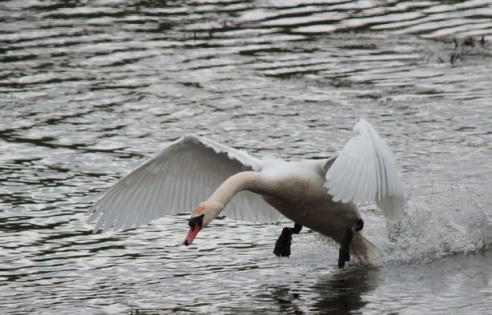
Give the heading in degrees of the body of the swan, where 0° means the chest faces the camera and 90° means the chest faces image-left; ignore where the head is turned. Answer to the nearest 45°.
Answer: approximately 45°
